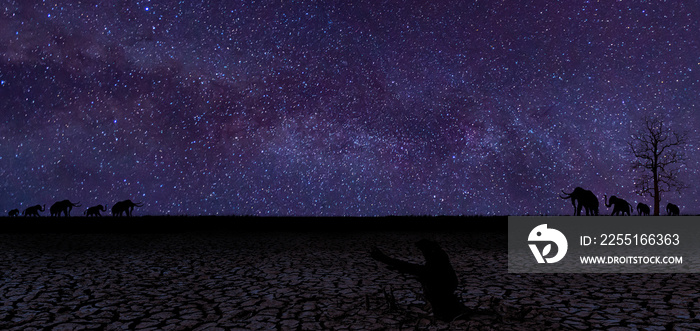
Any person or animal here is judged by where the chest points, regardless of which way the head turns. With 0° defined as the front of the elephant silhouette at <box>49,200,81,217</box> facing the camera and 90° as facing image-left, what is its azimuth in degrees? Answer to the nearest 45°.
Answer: approximately 270°

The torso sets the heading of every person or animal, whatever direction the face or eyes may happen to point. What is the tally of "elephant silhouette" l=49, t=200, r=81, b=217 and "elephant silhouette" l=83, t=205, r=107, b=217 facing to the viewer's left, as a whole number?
0

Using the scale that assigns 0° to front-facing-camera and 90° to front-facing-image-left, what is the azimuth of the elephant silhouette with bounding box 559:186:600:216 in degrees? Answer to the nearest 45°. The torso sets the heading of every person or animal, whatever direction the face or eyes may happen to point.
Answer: approximately 90°

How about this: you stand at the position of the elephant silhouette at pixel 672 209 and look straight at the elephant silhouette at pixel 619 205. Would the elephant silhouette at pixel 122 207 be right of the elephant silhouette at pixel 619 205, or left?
right

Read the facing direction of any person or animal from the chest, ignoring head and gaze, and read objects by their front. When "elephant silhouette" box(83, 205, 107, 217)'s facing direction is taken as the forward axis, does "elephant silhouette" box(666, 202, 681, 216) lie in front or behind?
in front

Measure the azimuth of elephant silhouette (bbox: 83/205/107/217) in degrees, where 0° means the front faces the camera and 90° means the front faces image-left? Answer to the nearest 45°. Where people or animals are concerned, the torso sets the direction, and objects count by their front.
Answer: approximately 270°

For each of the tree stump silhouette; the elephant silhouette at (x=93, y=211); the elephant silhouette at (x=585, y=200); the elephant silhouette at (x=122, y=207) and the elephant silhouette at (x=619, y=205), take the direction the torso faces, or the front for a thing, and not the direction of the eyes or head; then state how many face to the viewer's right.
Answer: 2

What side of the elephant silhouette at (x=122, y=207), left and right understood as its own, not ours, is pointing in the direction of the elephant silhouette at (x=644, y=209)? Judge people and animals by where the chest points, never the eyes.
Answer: front
